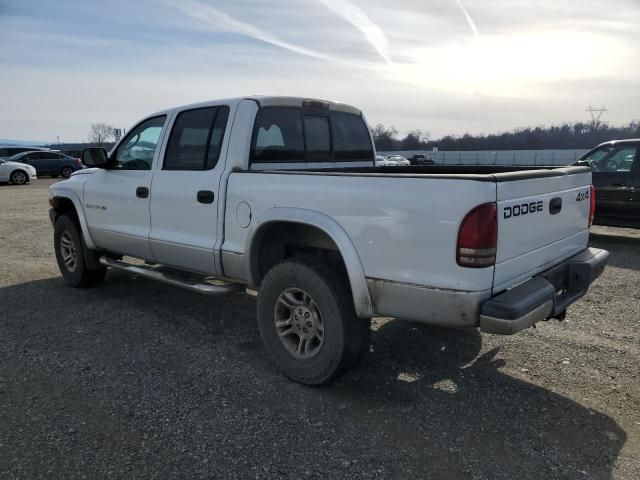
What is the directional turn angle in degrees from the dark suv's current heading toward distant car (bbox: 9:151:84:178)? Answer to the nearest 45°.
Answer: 0° — it already faces it

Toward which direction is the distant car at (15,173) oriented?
to the viewer's right

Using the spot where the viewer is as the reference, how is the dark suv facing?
facing to the left of the viewer

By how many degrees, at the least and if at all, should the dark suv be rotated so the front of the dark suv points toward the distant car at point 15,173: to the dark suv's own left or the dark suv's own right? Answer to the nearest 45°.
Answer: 0° — it already faces it

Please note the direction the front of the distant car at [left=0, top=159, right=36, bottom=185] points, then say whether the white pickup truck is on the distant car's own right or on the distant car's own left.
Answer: on the distant car's own right

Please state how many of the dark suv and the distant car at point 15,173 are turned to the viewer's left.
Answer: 1

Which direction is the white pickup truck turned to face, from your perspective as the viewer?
facing away from the viewer and to the left of the viewer
